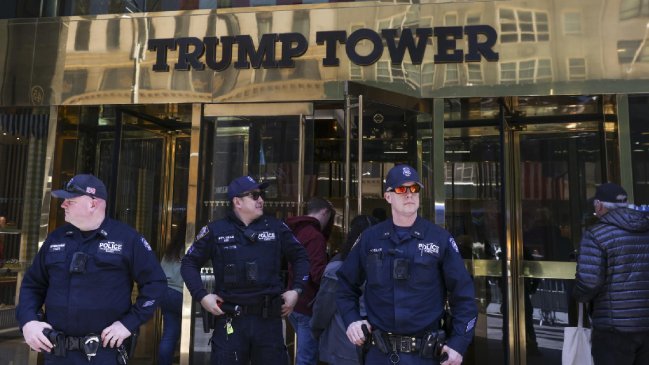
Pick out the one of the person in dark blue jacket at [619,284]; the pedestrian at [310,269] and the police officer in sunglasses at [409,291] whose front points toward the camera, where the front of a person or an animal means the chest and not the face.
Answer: the police officer in sunglasses

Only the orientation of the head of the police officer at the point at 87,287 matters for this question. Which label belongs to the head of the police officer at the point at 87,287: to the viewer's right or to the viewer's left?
to the viewer's left

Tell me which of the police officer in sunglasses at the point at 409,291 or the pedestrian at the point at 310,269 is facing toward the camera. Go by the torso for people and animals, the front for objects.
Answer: the police officer in sunglasses

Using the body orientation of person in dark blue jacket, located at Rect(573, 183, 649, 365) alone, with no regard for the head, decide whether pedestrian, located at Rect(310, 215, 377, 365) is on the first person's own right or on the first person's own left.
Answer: on the first person's own left

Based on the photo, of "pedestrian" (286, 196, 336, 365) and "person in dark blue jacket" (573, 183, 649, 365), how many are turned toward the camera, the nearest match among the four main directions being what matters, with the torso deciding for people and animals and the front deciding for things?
0

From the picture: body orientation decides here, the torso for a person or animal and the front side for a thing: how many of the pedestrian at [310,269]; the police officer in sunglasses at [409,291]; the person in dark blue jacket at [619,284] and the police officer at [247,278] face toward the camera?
2

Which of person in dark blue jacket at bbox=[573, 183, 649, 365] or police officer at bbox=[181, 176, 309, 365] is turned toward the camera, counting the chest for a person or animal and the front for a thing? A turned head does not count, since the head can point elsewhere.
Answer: the police officer

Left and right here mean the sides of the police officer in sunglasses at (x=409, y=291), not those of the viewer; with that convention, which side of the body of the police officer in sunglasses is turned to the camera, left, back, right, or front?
front

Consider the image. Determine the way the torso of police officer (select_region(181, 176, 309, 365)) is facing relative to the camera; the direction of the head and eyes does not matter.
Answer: toward the camera

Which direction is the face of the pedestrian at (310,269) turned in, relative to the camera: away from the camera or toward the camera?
away from the camera

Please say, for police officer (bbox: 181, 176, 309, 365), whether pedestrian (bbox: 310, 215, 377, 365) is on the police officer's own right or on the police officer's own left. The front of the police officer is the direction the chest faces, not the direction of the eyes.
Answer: on the police officer's own left

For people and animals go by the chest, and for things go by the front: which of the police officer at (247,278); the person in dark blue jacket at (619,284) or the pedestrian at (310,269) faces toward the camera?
the police officer

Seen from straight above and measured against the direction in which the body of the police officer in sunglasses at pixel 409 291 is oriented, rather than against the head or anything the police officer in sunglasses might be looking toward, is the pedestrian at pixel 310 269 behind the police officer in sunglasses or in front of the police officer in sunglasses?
behind
